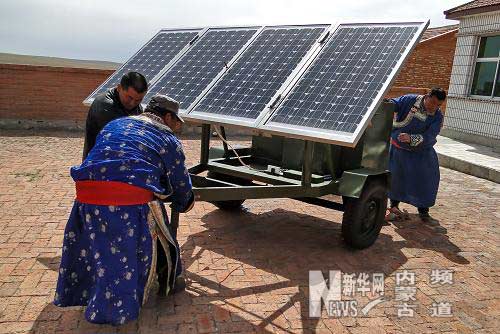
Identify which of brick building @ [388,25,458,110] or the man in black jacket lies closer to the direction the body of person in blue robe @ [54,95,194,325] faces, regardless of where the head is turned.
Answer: the brick building

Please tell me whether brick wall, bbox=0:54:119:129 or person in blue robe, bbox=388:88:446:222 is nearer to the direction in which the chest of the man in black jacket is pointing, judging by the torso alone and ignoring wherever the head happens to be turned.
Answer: the person in blue robe

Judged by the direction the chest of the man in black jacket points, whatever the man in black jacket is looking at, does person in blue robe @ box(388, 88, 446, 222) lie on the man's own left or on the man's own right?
on the man's own left

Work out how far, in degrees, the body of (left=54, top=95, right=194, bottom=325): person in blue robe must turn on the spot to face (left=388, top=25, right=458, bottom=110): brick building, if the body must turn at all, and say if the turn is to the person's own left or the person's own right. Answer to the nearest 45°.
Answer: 0° — they already face it

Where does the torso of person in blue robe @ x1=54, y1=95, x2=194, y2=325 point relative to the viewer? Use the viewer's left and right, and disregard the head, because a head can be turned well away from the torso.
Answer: facing away from the viewer and to the right of the viewer

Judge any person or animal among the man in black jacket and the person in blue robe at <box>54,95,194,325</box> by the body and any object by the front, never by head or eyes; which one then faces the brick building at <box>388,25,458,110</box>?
the person in blue robe

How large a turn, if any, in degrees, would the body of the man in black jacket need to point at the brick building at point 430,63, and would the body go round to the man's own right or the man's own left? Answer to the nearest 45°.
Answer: approximately 90° to the man's own left

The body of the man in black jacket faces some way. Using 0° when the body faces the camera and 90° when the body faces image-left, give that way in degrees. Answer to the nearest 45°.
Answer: approximately 315°

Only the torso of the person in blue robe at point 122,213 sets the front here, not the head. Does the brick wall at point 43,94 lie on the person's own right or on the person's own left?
on the person's own left

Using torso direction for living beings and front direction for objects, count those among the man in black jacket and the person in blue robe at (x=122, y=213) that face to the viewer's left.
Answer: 0
